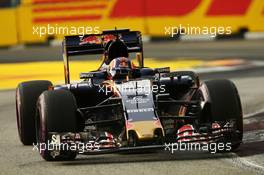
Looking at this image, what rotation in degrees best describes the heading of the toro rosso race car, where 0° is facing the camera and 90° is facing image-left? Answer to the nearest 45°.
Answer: approximately 0°
